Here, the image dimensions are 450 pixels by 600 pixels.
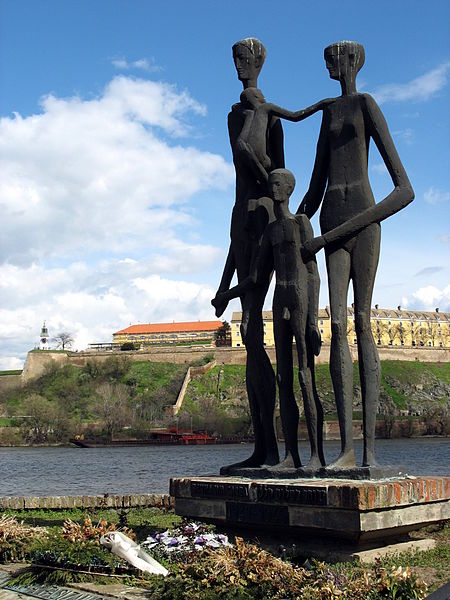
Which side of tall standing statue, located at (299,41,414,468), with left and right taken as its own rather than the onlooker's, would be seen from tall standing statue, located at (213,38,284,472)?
right

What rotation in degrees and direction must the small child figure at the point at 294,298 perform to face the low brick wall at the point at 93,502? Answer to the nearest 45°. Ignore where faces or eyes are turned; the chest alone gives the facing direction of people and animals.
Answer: approximately 90° to its right

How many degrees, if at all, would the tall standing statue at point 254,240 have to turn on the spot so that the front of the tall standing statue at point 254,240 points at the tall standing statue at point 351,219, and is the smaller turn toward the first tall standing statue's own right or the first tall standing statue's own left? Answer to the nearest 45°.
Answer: approximately 90° to the first tall standing statue's own left

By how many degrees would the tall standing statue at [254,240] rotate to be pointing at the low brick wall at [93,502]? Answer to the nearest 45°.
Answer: approximately 90° to its right

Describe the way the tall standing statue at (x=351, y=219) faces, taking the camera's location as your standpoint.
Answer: facing the viewer and to the left of the viewer

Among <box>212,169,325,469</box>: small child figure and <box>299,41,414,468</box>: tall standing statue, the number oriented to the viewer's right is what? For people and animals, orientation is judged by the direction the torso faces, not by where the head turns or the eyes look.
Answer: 0
